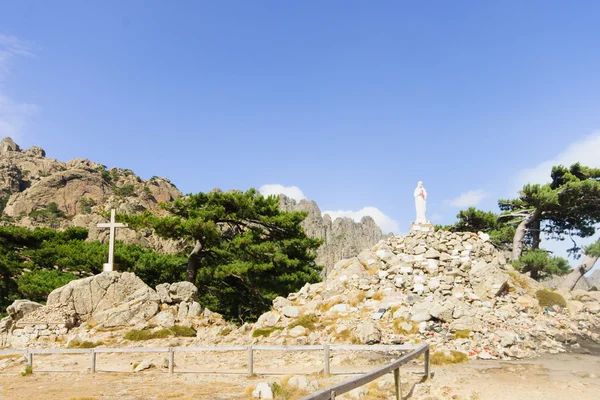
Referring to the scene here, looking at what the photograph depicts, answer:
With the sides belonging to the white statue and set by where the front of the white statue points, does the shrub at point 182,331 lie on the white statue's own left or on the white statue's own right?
on the white statue's own right

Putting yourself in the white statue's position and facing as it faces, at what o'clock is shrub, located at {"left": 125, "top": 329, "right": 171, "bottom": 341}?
The shrub is roughly at 2 o'clock from the white statue.

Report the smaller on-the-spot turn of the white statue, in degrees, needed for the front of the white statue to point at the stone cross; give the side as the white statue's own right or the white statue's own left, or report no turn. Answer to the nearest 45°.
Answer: approximately 90° to the white statue's own right

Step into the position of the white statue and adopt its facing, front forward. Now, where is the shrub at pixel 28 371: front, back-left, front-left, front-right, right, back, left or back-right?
front-right

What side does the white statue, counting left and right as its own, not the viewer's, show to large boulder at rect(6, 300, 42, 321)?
right

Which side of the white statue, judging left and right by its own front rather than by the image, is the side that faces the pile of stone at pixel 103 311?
right

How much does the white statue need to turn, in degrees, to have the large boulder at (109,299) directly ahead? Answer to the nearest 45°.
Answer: approximately 90° to its right

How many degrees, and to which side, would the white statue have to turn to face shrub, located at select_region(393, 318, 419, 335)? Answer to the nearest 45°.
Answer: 0° — it already faces it

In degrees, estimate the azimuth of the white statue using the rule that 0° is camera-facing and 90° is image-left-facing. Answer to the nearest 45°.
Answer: approximately 0°

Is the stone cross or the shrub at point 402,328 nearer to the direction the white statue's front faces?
the shrub

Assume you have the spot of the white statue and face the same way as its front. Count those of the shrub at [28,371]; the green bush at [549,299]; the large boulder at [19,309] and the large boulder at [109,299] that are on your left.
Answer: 1
